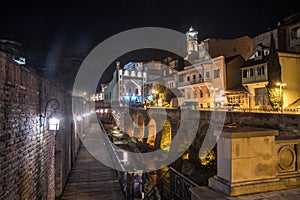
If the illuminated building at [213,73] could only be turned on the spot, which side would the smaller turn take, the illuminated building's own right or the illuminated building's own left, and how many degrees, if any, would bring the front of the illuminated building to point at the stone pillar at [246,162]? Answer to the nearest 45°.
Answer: approximately 45° to the illuminated building's own left

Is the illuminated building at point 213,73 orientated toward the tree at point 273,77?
no

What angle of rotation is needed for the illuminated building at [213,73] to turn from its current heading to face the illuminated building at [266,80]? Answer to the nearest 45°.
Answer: approximately 90° to its left

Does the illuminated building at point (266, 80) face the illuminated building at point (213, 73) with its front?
no

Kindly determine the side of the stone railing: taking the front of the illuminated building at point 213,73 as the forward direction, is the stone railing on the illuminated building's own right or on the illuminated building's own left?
on the illuminated building's own left

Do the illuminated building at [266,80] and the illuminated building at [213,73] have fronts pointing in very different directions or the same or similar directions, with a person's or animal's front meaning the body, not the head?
same or similar directions

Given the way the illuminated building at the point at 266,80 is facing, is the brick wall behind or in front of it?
in front

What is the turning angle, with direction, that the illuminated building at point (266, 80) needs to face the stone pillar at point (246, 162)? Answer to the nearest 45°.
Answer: approximately 45° to its left

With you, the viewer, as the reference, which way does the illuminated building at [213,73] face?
facing the viewer and to the left of the viewer

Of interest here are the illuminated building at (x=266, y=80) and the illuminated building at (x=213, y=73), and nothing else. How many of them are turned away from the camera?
0
